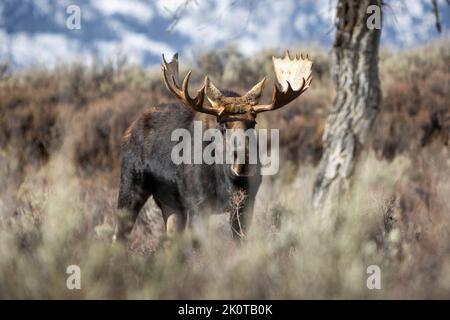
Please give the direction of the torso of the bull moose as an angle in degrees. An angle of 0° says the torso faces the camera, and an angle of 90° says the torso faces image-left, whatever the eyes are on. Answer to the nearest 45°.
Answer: approximately 315°

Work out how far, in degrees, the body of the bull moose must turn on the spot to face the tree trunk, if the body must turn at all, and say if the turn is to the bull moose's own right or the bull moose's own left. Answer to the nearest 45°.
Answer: approximately 90° to the bull moose's own left
